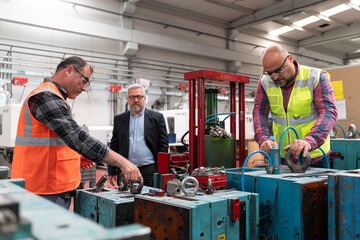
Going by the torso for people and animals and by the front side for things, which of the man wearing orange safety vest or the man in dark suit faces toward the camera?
the man in dark suit

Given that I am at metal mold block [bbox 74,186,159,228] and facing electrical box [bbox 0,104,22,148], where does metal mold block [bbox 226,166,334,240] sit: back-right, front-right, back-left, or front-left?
back-right

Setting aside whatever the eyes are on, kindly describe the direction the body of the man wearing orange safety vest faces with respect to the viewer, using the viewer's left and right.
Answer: facing to the right of the viewer

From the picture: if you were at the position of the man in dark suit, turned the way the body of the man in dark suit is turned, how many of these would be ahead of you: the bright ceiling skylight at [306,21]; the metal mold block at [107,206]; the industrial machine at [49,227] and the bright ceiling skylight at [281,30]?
2

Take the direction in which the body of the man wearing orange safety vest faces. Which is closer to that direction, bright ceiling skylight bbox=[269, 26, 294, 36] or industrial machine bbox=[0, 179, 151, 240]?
the bright ceiling skylight

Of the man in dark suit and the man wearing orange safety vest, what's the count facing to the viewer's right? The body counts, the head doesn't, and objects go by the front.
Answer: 1

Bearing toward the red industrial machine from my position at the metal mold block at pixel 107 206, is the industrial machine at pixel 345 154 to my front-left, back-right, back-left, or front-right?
front-right

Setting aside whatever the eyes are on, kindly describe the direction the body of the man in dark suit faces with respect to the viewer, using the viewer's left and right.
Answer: facing the viewer

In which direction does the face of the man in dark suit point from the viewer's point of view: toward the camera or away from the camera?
toward the camera

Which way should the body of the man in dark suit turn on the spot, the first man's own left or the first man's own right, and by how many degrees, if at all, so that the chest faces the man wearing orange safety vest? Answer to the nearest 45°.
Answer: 0° — they already face them

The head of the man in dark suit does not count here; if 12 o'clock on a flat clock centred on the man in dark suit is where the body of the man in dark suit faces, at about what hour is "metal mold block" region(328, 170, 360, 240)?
The metal mold block is roughly at 11 o'clock from the man in dark suit.

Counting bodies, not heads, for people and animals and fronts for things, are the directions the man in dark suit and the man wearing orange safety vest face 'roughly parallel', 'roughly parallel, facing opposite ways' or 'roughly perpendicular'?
roughly perpendicular

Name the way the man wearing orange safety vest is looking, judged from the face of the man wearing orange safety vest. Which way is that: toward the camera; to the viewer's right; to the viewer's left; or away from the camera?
to the viewer's right

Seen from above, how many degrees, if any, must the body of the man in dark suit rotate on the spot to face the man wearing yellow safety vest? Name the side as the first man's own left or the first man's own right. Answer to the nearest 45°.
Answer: approximately 45° to the first man's own left

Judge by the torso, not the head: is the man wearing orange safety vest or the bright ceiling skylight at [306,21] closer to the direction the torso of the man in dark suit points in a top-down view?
the man wearing orange safety vest

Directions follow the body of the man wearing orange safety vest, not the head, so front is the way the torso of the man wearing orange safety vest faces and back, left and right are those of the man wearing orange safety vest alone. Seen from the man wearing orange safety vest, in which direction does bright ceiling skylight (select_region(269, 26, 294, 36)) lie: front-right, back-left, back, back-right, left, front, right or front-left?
front-left

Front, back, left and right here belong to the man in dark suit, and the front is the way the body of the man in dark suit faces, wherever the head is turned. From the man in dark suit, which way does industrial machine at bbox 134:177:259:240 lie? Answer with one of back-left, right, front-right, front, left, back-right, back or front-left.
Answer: front

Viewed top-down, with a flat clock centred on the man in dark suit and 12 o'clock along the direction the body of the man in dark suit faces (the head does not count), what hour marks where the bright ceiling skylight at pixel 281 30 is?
The bright ceiling skylight is roughly at 7 o'clock from the man in dark suit.
